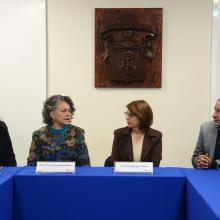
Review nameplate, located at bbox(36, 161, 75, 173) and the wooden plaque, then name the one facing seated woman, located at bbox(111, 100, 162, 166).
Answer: the wooden plaque

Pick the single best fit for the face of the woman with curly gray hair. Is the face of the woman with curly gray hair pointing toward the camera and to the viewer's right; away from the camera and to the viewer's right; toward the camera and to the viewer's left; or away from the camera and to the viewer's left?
toward the camera and to the viewer's right

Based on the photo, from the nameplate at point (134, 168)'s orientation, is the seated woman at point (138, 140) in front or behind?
behind

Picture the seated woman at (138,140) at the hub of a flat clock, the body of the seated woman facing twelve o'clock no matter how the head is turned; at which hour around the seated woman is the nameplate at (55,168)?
The nameplate is roughly at 1 o'clock from the seated woman.

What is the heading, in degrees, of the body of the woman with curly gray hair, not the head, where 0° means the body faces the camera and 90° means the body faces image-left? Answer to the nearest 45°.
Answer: approximately 0°

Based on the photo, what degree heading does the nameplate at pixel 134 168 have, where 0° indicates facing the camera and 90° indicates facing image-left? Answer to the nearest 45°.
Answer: approximately 0°

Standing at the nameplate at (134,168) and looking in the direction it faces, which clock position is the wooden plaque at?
The wooden plaque is roughly at 6 o'clock from the nameplate.
